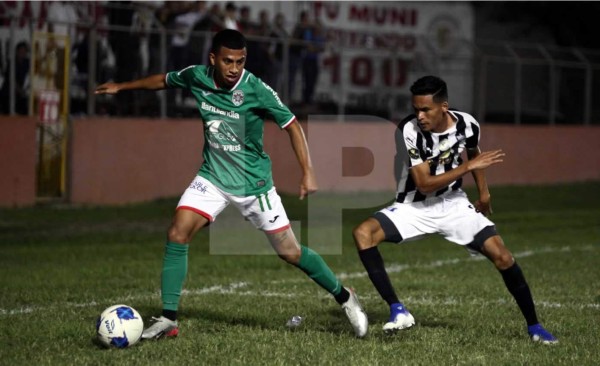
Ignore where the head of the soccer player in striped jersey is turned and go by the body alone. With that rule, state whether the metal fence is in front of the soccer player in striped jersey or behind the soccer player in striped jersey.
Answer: behind

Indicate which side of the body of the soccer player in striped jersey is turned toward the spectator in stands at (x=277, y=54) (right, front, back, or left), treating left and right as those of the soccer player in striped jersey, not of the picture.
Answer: back

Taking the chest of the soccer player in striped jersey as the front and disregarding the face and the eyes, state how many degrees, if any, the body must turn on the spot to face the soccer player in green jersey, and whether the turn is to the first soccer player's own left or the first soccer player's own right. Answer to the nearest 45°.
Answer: approximately 90° to the first soccer player's own right

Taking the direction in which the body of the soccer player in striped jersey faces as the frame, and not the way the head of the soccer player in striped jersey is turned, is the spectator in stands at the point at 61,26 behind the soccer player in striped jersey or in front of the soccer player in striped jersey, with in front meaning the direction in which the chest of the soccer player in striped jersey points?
behind

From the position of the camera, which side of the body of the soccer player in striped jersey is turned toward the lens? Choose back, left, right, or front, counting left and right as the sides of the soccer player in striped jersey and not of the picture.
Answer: front

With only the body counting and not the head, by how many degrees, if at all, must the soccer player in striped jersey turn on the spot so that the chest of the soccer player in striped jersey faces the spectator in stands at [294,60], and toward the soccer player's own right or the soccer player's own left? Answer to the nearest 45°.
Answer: approximately 180°

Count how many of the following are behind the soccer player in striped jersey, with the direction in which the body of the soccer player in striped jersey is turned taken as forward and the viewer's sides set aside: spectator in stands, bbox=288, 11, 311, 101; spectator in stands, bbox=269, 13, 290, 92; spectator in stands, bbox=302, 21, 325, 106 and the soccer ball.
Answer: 3

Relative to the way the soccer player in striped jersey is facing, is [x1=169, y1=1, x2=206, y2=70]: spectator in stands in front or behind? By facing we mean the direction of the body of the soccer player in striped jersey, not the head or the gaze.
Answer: behind

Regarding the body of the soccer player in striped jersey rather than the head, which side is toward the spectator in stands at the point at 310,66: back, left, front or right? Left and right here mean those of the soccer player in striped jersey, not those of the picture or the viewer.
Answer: back

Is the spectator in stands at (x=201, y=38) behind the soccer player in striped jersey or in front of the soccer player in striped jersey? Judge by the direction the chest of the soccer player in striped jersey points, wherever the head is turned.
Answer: behind

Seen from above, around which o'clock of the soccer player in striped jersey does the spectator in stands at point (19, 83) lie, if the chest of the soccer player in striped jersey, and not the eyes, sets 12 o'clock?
The spectator in stands is roughly at 5 o'clock from the soccer player in striped jersey.
